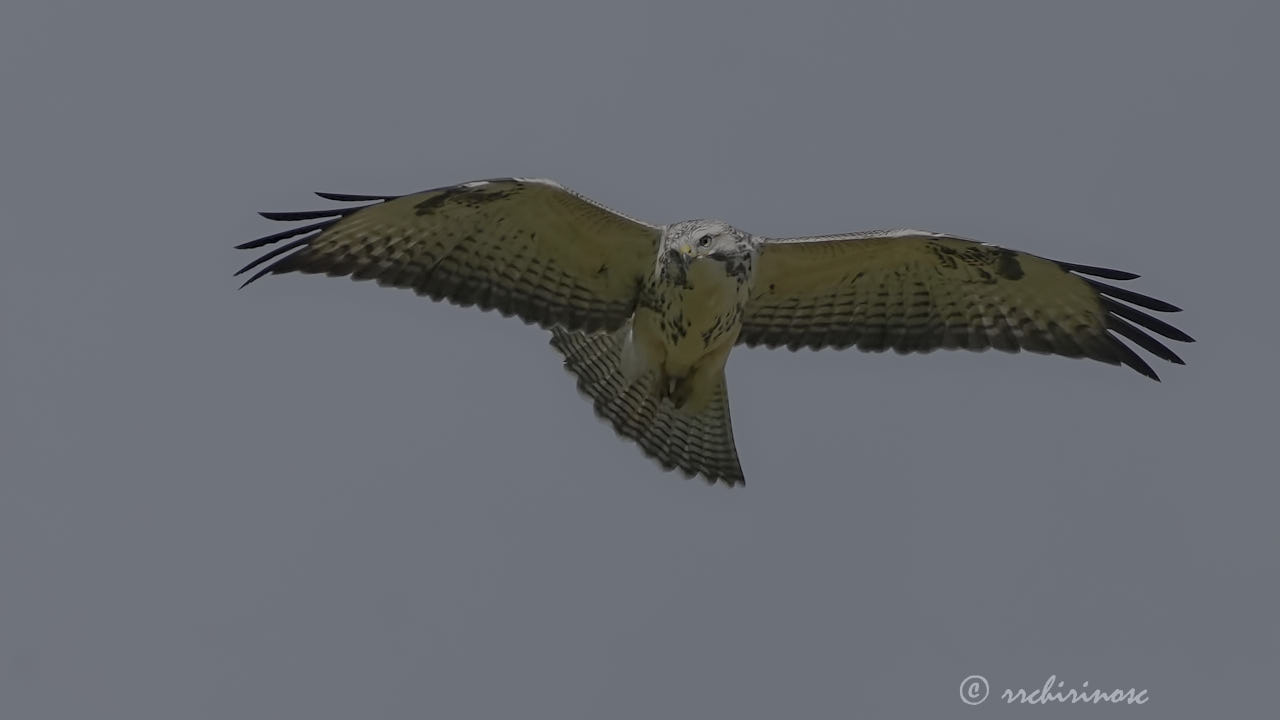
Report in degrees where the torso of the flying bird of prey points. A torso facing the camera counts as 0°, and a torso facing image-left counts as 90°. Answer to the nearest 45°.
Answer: approximately 0°
